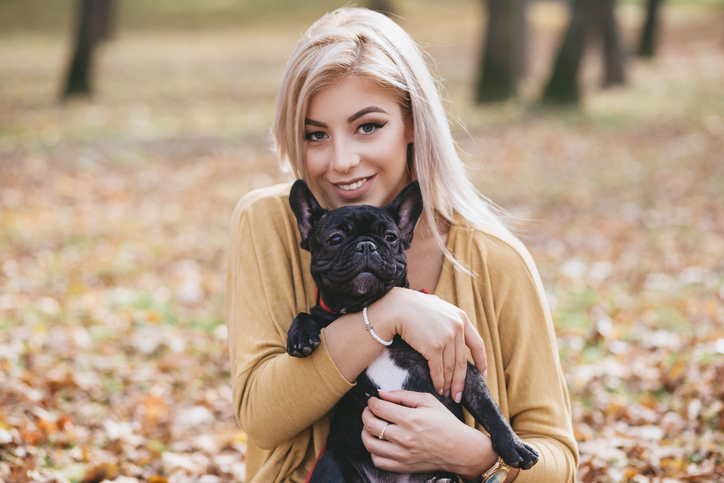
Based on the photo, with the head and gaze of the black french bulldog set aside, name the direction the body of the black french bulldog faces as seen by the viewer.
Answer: toward the camera

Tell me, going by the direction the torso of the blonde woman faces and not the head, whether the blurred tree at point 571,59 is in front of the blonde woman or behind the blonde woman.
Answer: behind

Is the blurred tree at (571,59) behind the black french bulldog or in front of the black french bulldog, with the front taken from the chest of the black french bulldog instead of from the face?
behind
